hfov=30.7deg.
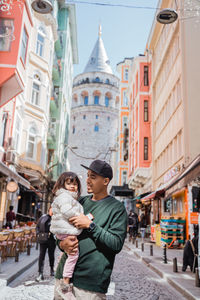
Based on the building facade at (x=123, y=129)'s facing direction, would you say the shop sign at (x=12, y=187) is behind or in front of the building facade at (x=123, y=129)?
in front

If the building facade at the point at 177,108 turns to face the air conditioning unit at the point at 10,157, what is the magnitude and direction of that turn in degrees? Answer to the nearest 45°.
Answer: approximately 45° to its right

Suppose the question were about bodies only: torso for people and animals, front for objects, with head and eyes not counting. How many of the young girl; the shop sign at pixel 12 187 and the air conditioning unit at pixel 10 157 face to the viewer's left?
0

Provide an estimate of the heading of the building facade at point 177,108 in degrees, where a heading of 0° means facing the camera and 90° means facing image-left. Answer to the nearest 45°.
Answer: approximately 45°

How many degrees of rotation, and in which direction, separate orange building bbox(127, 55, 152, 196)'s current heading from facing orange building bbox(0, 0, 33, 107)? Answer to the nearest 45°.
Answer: approximately 45° to its left

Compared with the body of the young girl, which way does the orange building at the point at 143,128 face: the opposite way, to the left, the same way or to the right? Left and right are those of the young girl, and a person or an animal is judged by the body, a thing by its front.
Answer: to the right

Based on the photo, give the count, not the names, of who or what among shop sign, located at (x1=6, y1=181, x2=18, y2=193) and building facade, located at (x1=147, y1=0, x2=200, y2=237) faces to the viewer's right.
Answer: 0

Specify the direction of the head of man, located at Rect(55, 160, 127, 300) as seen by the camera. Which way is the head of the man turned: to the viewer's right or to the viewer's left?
to the viewer's left

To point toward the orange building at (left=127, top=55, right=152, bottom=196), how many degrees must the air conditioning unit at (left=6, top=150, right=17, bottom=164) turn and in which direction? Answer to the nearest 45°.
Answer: approximately 90° to its left

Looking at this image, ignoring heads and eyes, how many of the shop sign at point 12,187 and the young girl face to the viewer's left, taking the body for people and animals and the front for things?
0

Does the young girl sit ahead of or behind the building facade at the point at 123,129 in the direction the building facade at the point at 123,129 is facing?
ahead

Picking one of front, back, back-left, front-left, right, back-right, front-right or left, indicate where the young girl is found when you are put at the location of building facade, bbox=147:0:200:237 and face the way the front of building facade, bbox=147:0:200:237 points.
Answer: front-left

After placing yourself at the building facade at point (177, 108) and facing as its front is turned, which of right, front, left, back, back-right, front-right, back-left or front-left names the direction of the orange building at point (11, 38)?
front

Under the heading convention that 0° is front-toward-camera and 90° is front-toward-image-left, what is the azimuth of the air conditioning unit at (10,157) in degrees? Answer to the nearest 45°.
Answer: approximately 315°

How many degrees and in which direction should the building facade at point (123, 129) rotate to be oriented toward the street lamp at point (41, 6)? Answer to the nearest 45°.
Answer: approximately 45° to its left

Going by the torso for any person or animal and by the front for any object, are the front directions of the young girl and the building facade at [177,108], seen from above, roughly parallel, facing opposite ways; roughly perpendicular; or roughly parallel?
roughly perpendicular

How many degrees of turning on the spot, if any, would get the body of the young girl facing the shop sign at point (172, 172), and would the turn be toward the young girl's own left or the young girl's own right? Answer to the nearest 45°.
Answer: approximately 135° to the young girl's own left

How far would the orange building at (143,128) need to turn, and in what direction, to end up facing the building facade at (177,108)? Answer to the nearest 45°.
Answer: approximately 45° to its left
